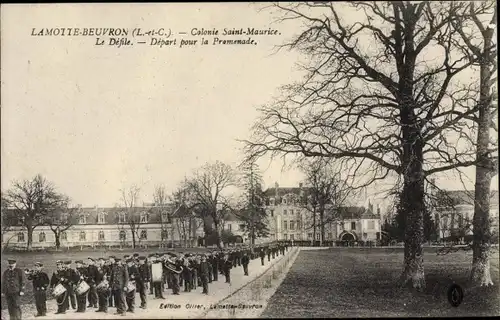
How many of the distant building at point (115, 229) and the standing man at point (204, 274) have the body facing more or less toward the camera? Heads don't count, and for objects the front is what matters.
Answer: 2

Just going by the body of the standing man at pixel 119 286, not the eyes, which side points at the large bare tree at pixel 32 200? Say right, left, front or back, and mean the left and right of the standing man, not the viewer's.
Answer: back

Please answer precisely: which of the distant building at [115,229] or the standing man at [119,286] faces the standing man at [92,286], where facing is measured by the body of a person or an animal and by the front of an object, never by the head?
the distant building

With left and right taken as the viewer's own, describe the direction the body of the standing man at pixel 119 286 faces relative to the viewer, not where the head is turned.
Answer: facing the viewer and to the left of the viewer

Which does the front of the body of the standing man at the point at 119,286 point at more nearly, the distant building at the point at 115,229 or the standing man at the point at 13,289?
the standing man

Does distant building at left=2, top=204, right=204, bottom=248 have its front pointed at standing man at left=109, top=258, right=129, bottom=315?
yes

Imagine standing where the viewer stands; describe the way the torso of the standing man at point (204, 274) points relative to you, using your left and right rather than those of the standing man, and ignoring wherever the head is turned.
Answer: facing the viewer

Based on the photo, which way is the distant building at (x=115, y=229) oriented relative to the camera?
toward the camera

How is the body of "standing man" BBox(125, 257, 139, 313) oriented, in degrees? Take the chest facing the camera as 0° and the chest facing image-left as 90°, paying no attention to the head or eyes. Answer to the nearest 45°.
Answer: approximately 45°

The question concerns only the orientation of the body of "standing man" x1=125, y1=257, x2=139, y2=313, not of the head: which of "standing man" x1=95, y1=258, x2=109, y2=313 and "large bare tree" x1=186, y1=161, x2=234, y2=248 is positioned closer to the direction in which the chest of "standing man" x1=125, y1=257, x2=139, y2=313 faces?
the standing man

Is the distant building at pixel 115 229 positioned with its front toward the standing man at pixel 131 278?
yes

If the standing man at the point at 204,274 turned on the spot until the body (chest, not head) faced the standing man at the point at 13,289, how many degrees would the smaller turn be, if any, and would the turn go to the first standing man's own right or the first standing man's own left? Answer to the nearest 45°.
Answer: approximately 45° to the first standing man's own right

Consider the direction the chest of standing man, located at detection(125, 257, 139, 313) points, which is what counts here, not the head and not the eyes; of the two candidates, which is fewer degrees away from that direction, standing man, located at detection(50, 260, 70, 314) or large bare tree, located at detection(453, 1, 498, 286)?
the standing man

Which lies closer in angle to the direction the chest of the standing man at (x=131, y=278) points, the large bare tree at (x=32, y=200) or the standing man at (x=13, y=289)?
the standing man

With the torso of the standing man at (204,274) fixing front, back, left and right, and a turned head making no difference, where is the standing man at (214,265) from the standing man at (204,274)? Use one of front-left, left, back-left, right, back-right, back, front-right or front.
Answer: back
